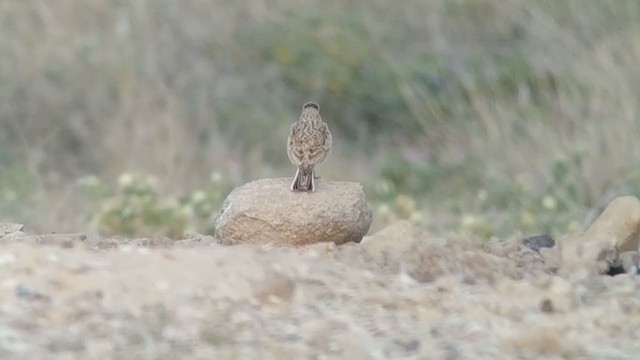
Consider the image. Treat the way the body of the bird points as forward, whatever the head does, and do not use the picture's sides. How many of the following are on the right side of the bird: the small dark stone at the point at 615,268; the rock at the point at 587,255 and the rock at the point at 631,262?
3

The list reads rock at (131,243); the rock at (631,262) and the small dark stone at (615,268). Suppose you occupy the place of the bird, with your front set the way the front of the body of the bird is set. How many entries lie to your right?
2

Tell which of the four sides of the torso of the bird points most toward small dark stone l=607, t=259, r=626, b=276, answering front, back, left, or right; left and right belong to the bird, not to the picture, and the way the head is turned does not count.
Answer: right

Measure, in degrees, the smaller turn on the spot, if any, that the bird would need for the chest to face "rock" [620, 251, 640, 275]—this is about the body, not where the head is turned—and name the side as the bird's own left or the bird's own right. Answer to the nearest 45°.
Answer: approximately 90° to the bird's own right

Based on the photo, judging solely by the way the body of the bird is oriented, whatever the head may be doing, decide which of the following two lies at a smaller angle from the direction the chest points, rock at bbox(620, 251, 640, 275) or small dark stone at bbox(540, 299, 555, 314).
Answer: the rock

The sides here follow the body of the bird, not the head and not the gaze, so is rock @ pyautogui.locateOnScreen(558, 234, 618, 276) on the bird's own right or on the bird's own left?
on the bird's own right

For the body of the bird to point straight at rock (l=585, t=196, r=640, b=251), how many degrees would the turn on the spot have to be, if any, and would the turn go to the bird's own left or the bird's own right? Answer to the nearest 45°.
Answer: approximately 90° to the bird's own right

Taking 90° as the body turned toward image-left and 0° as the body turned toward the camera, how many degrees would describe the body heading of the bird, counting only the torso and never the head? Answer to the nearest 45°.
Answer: approximately 180°

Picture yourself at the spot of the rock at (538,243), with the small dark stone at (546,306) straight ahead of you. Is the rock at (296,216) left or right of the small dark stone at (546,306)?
right
